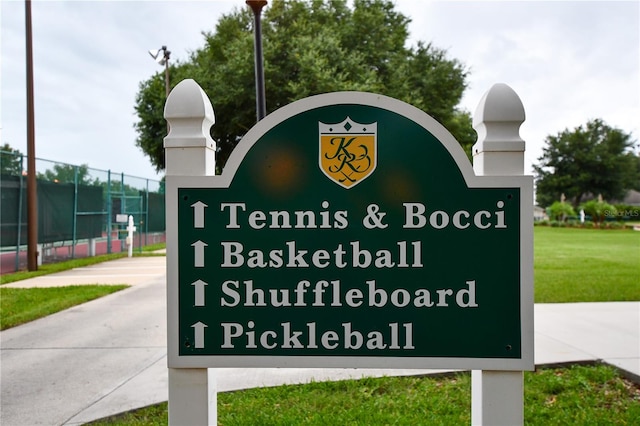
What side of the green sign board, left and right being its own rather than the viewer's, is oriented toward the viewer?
front

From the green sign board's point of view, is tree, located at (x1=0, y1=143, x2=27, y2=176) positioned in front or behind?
behind

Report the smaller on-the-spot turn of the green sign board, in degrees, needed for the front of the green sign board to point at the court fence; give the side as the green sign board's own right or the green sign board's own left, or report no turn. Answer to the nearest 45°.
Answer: approximately 135° to the green sign board's own right

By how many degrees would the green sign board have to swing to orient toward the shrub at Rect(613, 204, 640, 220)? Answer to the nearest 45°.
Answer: approximately 135° to its left

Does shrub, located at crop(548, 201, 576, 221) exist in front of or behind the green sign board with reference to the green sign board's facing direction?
behind

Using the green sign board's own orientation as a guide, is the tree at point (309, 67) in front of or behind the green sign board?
behind

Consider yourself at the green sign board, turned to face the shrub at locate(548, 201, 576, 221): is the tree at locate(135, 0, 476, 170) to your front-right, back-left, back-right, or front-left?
front-left

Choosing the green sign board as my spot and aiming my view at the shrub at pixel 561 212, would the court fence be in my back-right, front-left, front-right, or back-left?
front-left

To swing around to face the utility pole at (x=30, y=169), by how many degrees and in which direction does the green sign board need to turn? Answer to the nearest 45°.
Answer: approximately 135° to its right

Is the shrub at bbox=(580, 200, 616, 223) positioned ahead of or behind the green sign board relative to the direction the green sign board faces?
behind
